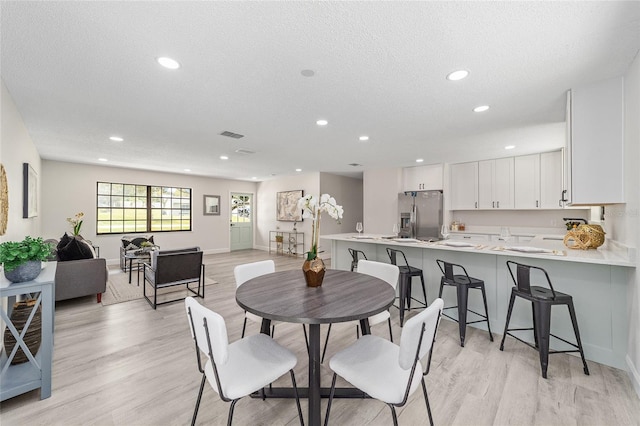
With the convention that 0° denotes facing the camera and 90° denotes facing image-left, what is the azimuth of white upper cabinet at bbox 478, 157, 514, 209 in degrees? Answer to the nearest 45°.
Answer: approximately 0°

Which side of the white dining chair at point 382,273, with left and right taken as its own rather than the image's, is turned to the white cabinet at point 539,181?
back

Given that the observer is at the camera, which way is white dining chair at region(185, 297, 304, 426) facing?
facing away from the viewer and to the right of the viewer

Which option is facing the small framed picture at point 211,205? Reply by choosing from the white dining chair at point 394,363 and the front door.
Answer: the white dining chair

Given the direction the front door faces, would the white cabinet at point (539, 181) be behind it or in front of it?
in front

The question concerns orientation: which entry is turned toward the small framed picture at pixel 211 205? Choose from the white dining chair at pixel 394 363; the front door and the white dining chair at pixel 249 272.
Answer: the white dining chair at pixel 394 363

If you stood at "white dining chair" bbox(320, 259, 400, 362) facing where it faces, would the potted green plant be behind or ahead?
ahead

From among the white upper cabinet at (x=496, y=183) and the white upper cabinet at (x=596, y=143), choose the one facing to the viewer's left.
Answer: the white upper cabinet at (x=596, y=143)

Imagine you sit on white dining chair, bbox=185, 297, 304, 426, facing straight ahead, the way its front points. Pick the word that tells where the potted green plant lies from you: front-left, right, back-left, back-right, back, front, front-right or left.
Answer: left

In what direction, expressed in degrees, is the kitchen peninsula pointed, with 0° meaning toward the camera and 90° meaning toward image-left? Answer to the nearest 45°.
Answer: approximately 45°

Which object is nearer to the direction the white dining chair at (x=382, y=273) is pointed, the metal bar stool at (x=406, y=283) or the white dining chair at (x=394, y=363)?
the white dining chair

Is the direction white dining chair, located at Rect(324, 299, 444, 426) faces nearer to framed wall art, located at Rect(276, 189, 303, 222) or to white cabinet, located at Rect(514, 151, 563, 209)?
the framed wall art
